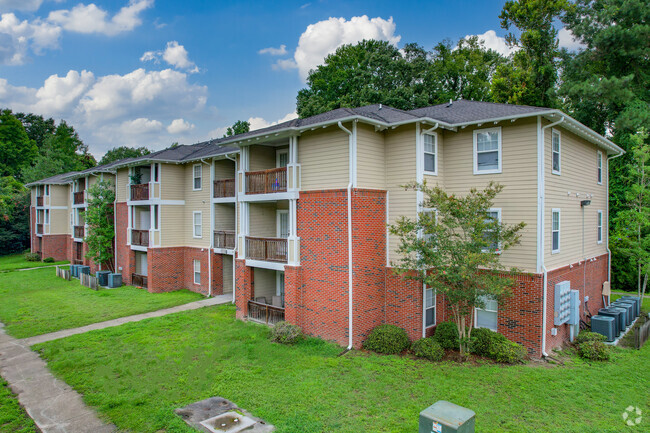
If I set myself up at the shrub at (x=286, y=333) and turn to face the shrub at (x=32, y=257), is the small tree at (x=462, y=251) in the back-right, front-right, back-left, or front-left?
back-right

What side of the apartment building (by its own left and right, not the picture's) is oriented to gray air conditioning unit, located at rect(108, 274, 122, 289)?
right

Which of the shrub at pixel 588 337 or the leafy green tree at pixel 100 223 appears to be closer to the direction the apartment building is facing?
the leafy green tree

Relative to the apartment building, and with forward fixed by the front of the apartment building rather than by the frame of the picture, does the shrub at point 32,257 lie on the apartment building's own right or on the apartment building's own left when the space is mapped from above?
on the apartment building's own right

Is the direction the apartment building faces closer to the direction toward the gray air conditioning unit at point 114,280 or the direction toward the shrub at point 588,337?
the gray air conditioning unit

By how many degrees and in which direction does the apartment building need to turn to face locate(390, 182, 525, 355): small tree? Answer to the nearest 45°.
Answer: approximately 90° to its left

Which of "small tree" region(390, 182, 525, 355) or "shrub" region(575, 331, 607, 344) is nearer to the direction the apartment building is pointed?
the small tree

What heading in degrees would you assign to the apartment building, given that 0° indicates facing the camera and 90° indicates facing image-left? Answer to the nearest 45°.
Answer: approximately 45°

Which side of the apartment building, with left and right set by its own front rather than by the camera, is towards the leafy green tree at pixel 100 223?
right
